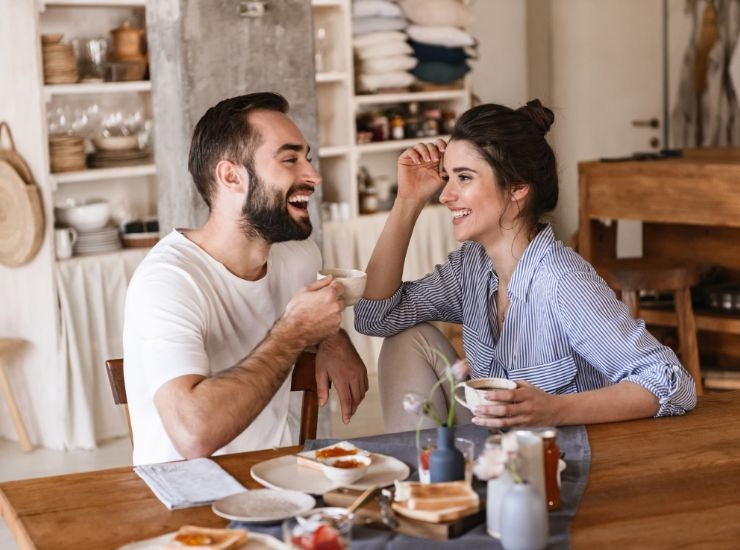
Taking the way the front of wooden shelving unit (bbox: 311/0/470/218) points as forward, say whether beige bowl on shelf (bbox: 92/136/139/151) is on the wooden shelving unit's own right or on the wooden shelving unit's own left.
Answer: on the wooden shelving unit's own right

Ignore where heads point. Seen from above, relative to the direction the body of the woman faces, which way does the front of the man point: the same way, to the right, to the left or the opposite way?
to the left

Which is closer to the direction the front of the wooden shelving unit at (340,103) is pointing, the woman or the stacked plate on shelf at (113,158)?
the woman

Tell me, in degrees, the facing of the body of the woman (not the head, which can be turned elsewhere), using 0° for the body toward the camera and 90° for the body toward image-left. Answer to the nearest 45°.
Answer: approximately 45°

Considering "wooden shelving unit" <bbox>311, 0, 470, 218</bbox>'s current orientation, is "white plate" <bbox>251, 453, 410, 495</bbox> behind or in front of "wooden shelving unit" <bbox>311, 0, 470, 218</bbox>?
in front

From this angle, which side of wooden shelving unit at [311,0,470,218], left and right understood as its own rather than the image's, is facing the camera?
front

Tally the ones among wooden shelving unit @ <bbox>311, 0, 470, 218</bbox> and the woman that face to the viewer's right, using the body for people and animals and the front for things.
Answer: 0

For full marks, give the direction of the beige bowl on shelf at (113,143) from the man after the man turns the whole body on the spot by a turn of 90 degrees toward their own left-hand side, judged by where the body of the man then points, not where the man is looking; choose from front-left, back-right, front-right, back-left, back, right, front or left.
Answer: front-left

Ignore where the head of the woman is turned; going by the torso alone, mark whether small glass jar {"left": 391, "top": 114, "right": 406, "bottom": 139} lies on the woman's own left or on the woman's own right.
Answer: on the woman's own right

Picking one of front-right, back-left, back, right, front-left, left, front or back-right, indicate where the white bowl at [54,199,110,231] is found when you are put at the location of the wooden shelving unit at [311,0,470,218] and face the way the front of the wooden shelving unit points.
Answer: front-right

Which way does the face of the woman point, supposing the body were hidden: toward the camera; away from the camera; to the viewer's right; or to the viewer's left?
to the viewer's left

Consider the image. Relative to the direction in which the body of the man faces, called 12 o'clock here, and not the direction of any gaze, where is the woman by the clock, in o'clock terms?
The woman is roughly at 10 o'clock from the man.

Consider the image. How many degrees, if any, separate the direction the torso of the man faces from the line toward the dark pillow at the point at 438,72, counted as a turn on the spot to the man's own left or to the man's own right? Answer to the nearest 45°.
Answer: approximately 135° to the man's own left

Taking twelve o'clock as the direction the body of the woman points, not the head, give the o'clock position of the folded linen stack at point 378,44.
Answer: The folded linen stack is roughly at 4 o'clock from the woman.
